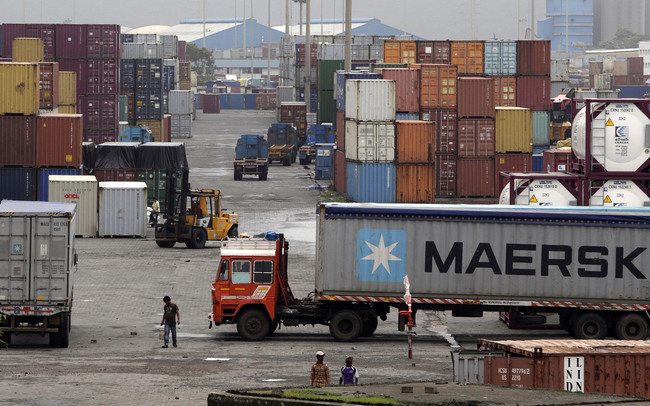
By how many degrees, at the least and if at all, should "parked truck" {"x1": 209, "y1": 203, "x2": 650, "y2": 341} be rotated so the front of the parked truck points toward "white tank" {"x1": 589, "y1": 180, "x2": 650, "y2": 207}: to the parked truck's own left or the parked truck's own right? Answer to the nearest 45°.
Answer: approximately 135° to the parked truck's own right

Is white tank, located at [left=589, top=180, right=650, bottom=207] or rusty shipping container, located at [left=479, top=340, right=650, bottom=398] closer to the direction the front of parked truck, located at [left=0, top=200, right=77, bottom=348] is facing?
the white tank

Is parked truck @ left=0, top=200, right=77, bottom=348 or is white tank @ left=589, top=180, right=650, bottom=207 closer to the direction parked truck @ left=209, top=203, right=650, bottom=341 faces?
the parked truck

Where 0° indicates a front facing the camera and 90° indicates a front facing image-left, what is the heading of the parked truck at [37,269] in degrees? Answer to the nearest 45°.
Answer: approximately 180°

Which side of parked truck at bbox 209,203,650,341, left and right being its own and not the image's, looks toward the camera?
left

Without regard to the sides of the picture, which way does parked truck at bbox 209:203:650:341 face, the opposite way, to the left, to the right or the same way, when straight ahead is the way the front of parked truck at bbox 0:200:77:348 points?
to the left

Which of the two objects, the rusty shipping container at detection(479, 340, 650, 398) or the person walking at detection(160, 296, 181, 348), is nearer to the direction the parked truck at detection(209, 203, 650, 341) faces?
the person walking

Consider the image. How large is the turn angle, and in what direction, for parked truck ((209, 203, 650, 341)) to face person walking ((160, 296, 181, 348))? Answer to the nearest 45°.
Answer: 0° — it already faces them

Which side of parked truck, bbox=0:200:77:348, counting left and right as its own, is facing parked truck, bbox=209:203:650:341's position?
right

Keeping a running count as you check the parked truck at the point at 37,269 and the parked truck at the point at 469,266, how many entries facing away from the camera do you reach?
1
